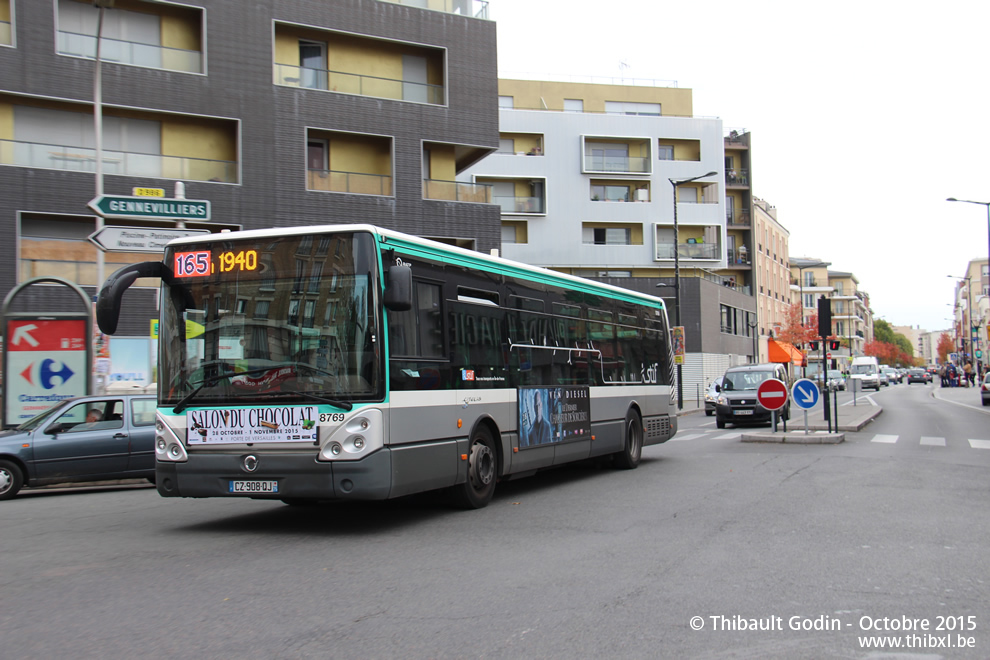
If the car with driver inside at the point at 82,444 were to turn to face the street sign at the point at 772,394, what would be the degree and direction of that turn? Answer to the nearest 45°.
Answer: approximately 180°

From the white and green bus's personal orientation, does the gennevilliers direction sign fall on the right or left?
on its right

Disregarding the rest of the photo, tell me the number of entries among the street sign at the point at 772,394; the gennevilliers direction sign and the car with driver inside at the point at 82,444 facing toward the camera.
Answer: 2

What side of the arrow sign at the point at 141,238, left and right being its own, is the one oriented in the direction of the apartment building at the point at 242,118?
back

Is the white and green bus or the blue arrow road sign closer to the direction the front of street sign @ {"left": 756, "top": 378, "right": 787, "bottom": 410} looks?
the white and green bus

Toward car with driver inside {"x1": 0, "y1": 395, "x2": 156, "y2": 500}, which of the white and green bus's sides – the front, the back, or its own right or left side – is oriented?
right

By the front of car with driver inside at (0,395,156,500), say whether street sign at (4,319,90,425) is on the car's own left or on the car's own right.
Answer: on the car's own right
